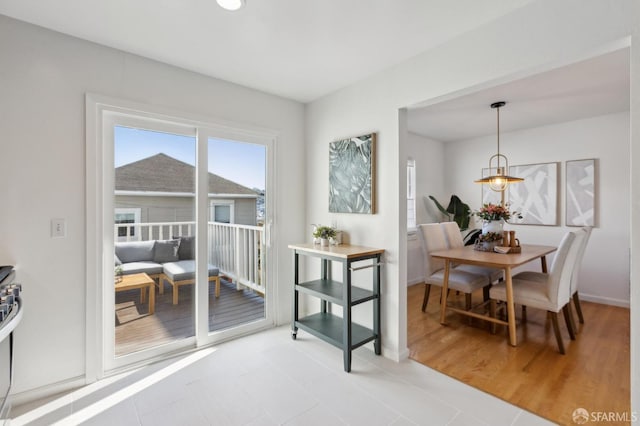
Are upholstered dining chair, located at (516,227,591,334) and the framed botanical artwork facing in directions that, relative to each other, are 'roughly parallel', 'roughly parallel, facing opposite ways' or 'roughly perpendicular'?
roughly perpendicular

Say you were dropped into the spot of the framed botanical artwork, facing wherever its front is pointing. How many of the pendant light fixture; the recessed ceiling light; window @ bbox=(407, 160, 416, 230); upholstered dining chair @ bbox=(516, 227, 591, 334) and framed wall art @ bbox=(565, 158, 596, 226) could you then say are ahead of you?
1

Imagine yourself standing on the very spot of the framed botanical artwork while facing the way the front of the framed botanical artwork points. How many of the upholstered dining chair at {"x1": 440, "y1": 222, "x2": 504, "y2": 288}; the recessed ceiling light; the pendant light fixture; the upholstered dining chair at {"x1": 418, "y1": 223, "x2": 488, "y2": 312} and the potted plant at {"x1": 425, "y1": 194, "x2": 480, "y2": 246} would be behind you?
4

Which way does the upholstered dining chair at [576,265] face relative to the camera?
to the viewer's left

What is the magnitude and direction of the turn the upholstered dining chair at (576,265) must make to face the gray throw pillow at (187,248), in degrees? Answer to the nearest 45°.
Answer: approximately 45° to its left

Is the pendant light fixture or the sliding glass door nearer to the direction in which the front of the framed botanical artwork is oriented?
the sliding glass door

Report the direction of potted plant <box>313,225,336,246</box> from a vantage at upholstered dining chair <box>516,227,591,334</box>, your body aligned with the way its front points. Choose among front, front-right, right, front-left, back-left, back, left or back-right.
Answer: front-left

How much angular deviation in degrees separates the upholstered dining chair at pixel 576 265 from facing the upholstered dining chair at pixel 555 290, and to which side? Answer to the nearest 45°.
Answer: approximately 90° to its left

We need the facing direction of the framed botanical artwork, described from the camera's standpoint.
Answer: facing the viewer and to the left of the viewer

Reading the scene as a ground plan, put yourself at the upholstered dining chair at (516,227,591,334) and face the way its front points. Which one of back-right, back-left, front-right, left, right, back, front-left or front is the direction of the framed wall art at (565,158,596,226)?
right

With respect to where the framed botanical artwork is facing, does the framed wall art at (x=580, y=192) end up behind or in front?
behind

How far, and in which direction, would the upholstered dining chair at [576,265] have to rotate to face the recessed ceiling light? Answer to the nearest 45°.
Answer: approximately 45° to its left

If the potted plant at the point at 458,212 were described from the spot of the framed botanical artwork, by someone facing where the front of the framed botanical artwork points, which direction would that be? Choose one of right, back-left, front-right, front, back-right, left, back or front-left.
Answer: back

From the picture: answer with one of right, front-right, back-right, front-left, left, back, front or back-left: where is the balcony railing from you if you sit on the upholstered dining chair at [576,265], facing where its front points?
front-left

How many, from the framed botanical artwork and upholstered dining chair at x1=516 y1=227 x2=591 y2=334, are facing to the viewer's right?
0

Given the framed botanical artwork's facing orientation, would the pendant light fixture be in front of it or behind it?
behind

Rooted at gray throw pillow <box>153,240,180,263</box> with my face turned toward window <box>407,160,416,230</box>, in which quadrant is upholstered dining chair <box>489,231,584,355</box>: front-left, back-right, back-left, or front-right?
front-right
